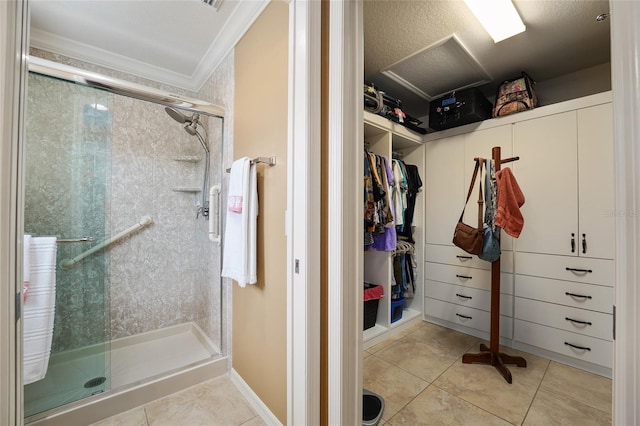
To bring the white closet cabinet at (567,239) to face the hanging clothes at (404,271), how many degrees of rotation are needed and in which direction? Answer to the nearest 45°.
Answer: approximately 45° to its right

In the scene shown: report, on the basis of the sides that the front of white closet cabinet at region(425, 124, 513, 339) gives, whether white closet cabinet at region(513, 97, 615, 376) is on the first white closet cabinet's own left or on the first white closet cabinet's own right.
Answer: on the first white closet cabinet's own left

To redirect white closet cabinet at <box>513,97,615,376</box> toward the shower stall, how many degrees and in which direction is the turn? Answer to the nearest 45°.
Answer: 0° — it already faces it

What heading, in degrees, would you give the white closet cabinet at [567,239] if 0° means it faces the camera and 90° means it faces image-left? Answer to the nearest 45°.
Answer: approximately 45°

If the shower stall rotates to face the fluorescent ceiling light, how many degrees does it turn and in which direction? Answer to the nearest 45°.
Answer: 0° — it already faces it
